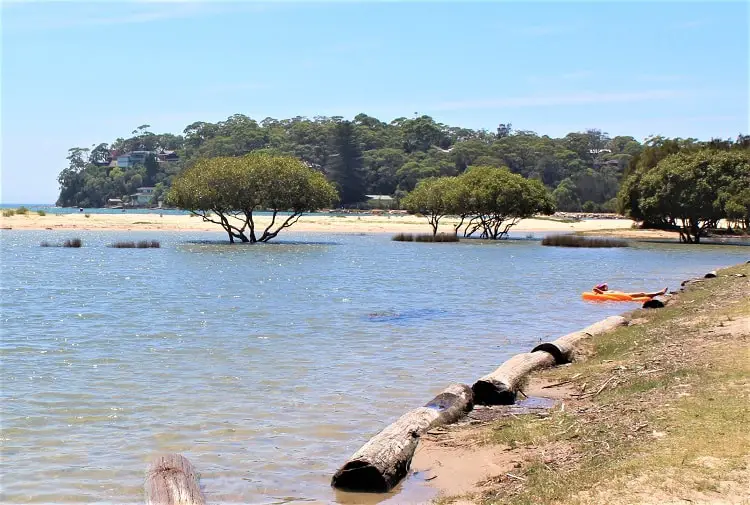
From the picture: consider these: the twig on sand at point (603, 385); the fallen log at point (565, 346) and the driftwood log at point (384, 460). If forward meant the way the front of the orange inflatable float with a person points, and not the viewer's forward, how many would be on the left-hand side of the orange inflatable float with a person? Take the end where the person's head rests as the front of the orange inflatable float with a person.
3

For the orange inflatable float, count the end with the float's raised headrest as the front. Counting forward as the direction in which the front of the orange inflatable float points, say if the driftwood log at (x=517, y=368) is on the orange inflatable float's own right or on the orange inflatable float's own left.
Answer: on the orange inflatable float's own left

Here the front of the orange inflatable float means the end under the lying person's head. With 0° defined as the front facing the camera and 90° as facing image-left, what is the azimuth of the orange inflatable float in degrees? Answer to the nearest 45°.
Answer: approximately 90°

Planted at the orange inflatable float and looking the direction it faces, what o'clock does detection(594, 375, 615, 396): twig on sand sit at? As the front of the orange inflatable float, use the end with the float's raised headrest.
The twig on sand is roughly at 9 o'clock from the orange inflatable float.

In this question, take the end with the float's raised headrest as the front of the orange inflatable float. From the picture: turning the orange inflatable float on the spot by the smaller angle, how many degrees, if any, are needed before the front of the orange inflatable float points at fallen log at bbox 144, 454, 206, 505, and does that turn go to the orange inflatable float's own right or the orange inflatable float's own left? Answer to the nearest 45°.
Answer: approximately 90° to the orange inflatable float's own left

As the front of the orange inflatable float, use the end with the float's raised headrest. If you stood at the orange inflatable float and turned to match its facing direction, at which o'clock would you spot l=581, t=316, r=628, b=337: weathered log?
The weathered log is roughly at 9 o'clock from the orange inflatable float.

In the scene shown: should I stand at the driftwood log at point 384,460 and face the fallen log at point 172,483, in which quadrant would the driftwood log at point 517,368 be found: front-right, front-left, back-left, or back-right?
back-right

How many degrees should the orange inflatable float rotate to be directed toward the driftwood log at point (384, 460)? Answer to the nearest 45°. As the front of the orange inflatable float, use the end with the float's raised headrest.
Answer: approximately 90° to its left
